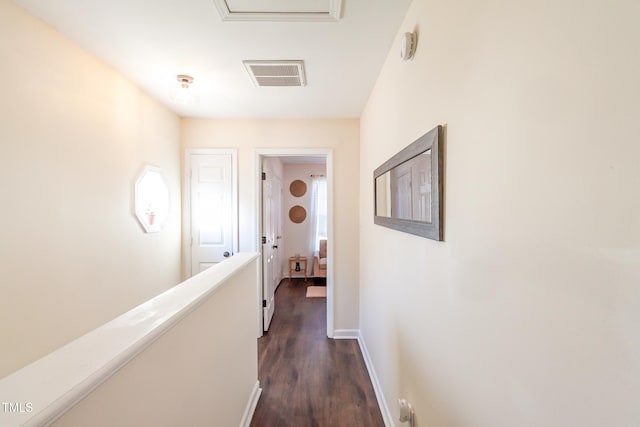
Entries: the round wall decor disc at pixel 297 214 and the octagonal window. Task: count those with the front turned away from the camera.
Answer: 0

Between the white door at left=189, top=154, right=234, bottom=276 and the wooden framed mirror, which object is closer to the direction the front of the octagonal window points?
the wooden framed mirror

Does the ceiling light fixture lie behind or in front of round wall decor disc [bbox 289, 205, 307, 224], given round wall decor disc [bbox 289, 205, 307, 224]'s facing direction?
in front

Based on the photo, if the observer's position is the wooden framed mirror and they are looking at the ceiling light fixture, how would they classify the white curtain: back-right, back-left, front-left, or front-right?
front-right

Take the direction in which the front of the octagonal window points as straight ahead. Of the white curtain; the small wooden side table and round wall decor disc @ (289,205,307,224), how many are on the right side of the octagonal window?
0

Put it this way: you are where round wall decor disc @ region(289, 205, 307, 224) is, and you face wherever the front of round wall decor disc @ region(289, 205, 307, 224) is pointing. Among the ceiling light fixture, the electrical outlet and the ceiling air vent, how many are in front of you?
3

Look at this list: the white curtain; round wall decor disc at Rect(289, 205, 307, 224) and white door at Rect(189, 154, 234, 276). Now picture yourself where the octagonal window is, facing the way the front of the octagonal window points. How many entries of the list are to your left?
3

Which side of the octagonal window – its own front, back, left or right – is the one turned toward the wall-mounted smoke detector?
front

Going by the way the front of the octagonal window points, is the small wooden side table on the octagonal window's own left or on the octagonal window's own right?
on the octagonal window's own left

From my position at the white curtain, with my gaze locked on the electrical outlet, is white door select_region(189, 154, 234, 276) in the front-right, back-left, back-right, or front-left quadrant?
front-right

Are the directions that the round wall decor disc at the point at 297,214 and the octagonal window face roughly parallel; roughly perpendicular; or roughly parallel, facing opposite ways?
roughly perpendicular

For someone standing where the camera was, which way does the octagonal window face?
facing the viewer and to the right of the viewer

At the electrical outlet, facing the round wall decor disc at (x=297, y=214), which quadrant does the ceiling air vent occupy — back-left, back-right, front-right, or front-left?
front-left

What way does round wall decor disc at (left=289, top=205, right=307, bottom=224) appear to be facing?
toward the camera

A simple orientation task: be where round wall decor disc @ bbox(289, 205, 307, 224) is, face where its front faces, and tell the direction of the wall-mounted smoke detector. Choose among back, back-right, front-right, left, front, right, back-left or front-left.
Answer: front

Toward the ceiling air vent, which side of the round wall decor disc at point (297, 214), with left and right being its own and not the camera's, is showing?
front
